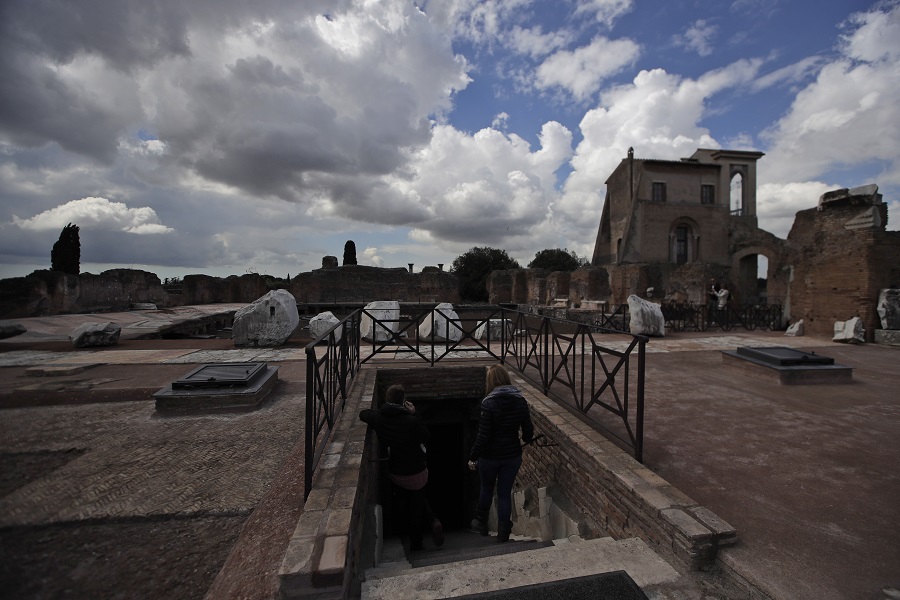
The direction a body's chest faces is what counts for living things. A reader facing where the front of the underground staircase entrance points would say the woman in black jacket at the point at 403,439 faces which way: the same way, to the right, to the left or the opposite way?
the opposite way

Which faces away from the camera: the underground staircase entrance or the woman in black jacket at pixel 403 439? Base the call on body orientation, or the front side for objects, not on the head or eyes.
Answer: the woman in black jacket

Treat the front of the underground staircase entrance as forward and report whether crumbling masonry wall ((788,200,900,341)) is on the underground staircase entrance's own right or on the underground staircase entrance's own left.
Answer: on the underground staircase entrance's own left

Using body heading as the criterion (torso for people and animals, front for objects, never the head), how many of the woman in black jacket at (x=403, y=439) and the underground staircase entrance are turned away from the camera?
1

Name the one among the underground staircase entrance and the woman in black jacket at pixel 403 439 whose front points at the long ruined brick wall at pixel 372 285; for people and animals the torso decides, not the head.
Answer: the woman in black jacket

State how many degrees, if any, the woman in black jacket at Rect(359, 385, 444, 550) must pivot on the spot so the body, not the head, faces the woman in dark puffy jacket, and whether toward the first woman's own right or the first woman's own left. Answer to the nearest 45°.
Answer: approximately 90° to the first woman's own right

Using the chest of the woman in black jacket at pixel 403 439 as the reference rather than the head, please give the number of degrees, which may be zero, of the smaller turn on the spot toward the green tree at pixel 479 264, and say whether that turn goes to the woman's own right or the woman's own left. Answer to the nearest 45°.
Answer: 0° — they already face it

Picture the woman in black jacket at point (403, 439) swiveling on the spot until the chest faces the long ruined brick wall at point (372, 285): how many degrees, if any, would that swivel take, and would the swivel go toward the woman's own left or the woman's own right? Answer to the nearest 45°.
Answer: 0° — they already face it

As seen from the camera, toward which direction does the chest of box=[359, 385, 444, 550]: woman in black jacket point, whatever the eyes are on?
away from the camera

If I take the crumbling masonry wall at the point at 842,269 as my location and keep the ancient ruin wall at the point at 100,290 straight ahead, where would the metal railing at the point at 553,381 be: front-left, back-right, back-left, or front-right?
front-left

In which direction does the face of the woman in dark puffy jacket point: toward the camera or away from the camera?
away from the camera

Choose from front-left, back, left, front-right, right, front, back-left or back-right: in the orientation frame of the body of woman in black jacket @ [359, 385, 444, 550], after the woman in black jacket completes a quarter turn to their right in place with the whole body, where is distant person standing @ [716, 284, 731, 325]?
front-left

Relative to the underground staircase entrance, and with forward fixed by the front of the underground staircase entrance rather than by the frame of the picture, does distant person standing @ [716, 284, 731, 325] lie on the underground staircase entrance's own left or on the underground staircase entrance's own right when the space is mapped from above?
on the underground staircase entrance's own left

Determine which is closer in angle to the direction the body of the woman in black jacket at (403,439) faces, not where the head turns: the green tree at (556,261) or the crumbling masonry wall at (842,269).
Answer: the green tree

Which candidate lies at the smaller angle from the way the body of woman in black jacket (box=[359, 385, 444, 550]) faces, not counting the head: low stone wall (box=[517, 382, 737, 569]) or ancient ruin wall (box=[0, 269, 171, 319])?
the ancient ruin wall

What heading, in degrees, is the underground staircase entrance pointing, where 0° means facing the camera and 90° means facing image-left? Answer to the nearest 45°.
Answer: approximately 0°
